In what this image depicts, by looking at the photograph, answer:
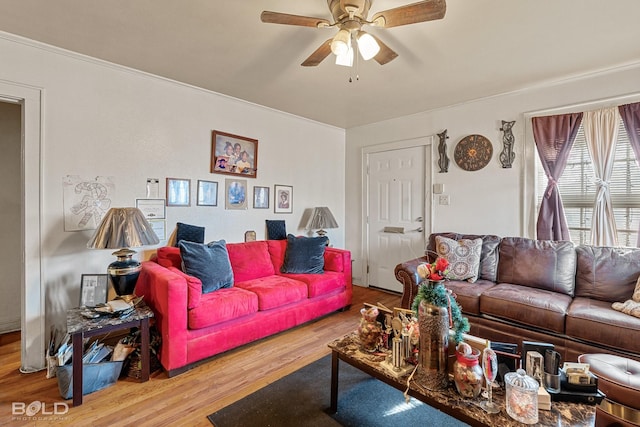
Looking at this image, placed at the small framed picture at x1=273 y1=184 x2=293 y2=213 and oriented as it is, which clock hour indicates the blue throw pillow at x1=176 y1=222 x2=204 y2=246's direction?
The blue throw pillow is roughly at 3 o'clock from the small framed picture.

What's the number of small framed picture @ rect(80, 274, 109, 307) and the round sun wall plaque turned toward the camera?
2

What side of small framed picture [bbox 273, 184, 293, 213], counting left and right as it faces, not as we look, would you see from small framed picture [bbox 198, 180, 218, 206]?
right

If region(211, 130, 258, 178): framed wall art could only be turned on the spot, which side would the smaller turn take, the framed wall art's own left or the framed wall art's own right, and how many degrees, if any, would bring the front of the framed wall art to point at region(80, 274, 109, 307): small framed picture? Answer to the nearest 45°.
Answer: approximately 90° to the framed wall art's own right

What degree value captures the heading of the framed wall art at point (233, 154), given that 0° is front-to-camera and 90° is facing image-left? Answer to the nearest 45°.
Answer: approximately 315°

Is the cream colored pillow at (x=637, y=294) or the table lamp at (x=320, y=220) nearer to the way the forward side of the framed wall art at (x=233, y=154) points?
the cream colored pillow

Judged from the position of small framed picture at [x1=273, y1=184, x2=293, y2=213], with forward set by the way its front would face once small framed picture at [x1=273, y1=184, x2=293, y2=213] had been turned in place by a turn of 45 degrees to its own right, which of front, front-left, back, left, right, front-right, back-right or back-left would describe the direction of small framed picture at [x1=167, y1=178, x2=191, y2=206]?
front-right

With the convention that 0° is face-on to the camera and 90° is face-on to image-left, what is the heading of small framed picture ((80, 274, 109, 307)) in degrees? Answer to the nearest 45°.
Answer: approximately 0°

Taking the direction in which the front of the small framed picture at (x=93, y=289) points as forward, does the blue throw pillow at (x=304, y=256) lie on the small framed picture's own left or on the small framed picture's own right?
on the small framed picture's own left
